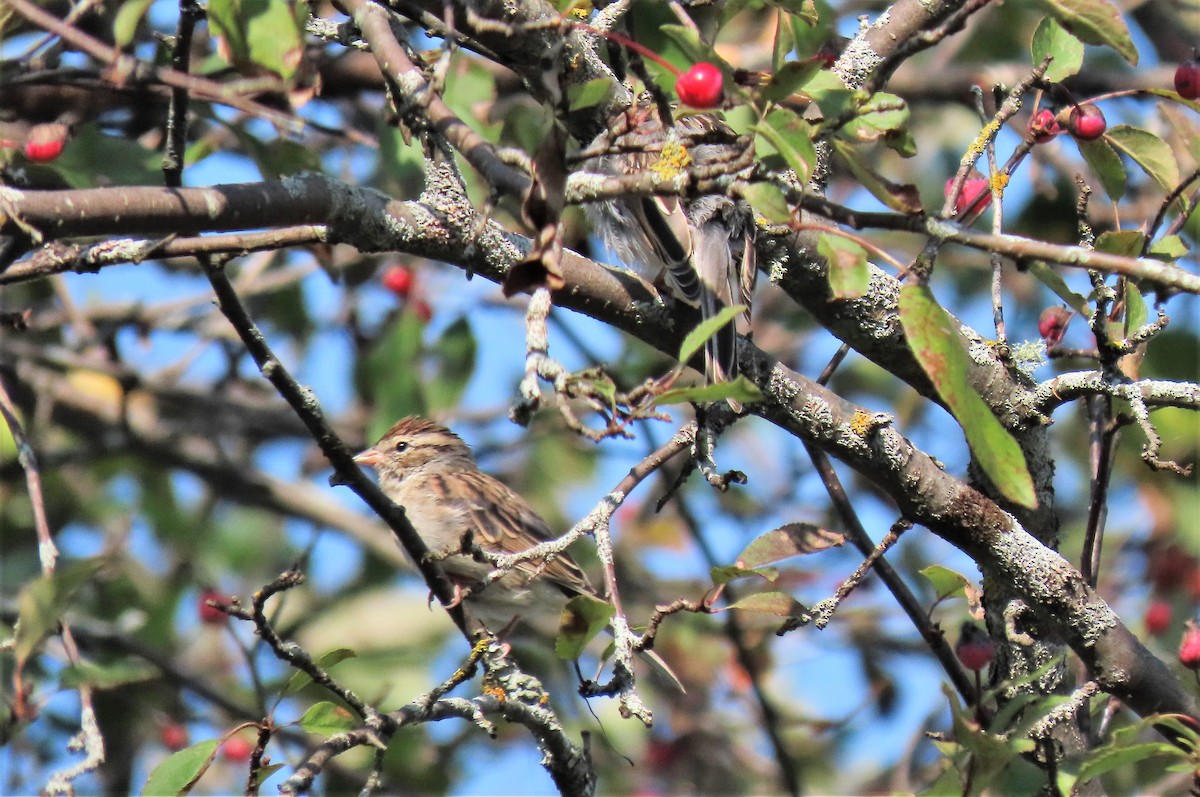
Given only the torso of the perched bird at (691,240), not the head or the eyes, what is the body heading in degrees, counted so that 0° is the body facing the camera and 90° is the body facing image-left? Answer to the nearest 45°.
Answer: approximately 135°

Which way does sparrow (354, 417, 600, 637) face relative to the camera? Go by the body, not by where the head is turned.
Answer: to the viewer's left

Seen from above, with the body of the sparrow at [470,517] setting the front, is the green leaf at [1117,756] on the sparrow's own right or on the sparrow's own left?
on the sparrow's own left

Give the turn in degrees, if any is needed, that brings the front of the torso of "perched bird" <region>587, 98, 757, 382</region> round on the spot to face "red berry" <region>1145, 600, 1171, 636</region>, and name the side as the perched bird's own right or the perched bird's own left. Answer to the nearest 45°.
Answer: approximately 90° to the perched bird's own right
